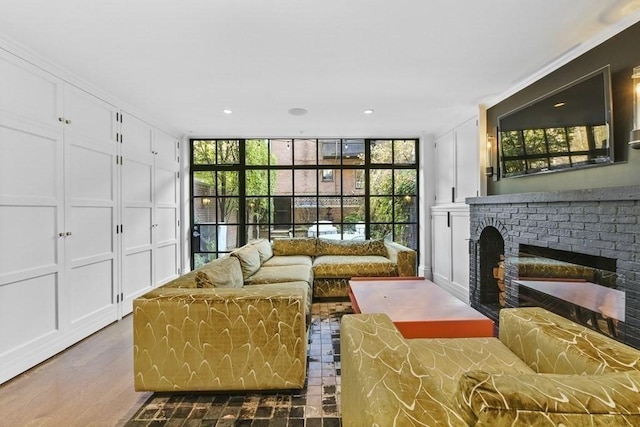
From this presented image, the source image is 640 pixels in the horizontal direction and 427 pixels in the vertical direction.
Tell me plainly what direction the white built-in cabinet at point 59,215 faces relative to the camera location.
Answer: facing the viewer and to the right of the viewer

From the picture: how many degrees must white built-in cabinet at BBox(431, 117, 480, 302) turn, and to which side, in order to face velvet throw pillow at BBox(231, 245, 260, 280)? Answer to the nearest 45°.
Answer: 0° — it already faces it

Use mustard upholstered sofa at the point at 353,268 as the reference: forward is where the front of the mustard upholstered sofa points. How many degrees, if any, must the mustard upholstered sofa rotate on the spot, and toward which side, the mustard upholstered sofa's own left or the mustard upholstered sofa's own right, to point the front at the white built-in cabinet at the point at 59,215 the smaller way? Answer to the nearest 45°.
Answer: approximately 45° to the mustard upholstered sofa's own right

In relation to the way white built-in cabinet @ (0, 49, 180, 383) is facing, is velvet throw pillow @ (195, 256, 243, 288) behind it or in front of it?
in front

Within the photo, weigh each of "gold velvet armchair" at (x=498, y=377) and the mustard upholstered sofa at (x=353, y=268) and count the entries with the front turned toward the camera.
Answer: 1

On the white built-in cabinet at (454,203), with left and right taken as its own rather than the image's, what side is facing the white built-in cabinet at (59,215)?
front

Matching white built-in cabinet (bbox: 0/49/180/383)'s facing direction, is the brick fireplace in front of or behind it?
in front

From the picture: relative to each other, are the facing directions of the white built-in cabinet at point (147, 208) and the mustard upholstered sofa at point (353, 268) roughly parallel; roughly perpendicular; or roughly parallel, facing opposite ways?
roughly perpendicular

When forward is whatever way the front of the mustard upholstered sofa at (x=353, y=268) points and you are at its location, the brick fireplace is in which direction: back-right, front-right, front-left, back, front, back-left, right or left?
front-left

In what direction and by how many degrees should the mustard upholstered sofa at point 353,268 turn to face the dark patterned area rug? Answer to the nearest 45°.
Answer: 0° — it already faces it

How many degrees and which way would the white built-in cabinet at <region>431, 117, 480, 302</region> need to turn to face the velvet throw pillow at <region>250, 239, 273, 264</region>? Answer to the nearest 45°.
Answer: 0° — it already faces it

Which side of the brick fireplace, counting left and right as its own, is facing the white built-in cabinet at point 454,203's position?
right

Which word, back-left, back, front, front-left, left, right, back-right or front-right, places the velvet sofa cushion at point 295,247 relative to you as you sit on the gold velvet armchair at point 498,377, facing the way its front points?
front

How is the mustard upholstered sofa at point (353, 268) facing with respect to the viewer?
toward the camera
